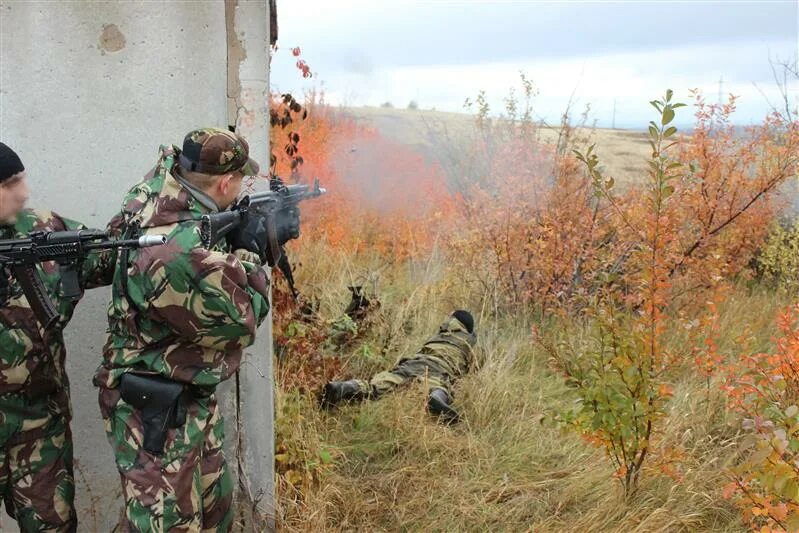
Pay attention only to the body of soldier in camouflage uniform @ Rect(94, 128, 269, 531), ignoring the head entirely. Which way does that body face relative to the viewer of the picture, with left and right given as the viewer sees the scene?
facing away from the viewer and to the right of the viewer

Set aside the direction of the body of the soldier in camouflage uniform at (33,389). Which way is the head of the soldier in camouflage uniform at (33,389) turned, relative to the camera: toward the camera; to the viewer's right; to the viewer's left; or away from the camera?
to the viewer's right

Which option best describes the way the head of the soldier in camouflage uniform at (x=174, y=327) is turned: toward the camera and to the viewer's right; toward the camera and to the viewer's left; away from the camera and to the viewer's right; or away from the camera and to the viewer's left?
away from the camera and to the viewer's right

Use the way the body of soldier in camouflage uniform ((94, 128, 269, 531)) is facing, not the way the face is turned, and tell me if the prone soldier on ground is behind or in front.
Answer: in front
